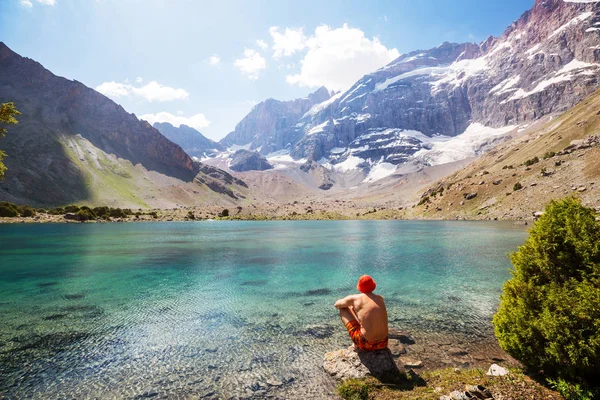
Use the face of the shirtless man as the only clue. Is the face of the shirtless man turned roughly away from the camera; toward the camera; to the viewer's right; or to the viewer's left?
away from the camera

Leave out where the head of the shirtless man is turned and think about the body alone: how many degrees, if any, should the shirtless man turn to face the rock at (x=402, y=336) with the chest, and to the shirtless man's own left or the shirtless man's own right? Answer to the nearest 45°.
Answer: approximately 45° to the shirtless man's own right

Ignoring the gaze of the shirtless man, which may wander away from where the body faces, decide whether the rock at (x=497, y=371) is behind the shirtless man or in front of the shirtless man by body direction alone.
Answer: behind

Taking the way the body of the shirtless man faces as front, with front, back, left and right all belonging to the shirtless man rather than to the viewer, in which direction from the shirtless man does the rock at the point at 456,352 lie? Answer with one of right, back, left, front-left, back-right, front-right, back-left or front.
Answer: right

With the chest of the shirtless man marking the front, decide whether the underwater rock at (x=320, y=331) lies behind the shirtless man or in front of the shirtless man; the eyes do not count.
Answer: in front

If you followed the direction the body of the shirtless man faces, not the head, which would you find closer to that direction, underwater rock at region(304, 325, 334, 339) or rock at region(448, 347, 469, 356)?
the underwater rock

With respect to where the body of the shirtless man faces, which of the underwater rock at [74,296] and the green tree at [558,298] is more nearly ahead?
the underwater rock

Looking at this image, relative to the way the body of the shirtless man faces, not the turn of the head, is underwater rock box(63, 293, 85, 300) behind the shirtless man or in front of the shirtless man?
in front

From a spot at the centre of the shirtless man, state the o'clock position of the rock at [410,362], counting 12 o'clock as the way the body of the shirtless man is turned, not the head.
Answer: The rock is roughly at 3 o'clock from the shirtless man.

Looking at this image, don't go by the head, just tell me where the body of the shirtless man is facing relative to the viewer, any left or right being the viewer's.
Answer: facing away from the viewer and to the left of the viewer

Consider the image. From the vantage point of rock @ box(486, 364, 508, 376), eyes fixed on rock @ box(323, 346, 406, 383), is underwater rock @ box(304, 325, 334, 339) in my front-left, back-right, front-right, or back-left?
front-right
